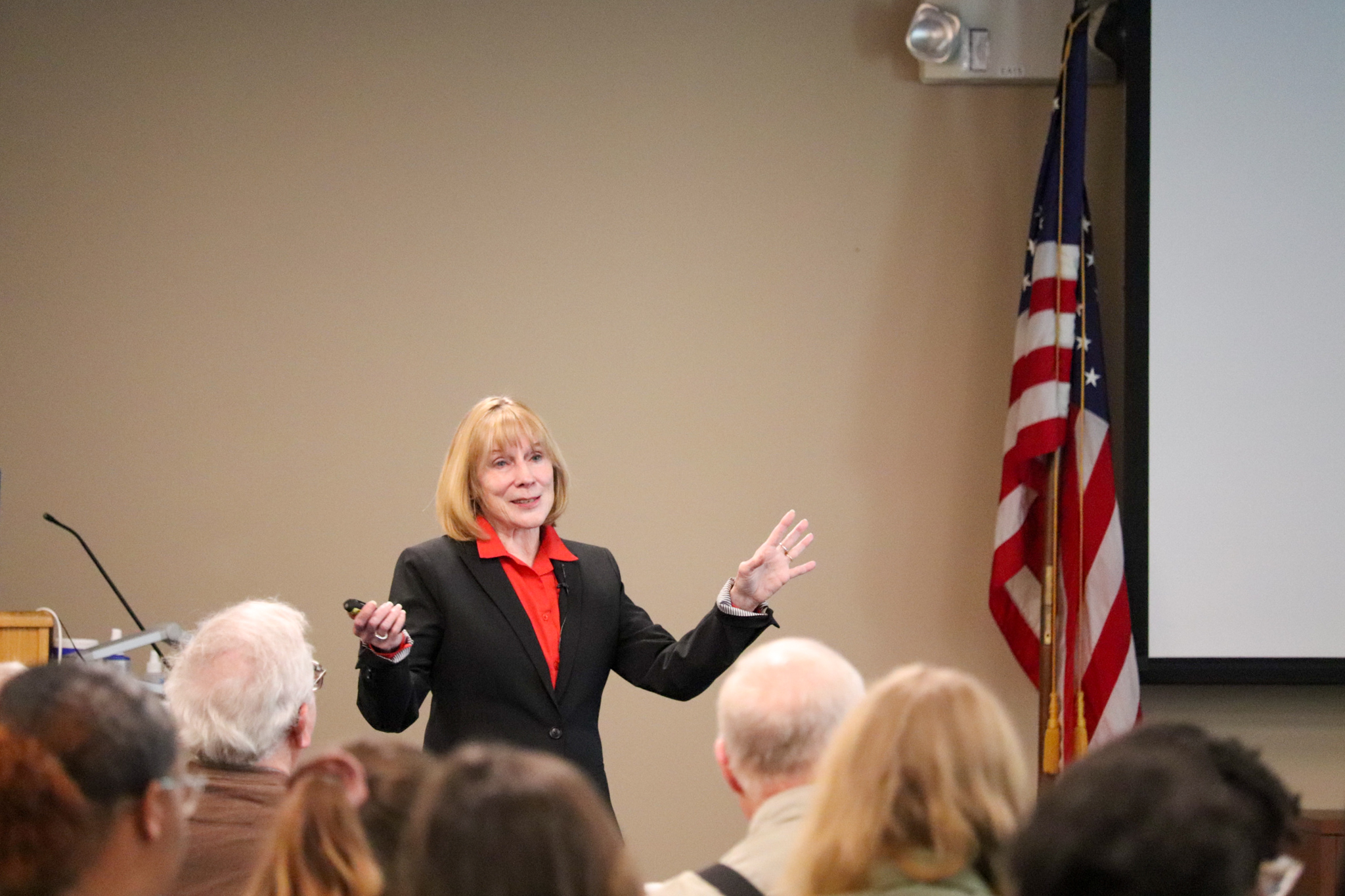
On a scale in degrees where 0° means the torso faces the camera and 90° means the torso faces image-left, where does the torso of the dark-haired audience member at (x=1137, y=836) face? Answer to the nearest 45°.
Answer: approximately 180°

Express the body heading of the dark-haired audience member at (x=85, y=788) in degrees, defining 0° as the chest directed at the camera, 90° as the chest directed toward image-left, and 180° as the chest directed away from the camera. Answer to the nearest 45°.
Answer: approximately 225°

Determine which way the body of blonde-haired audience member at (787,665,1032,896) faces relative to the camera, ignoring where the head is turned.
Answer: away from the camera

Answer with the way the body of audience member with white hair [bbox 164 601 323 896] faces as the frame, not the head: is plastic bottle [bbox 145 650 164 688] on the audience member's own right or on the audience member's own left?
on the audience member's own left

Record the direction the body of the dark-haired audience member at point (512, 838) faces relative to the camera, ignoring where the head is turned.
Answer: away from the camera

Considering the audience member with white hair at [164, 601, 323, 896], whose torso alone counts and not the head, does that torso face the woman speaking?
yes

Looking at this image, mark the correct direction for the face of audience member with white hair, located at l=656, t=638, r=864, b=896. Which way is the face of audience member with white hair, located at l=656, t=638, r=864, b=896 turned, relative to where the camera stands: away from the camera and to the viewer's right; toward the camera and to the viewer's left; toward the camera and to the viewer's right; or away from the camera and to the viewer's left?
away from the camera and to the viewer's left

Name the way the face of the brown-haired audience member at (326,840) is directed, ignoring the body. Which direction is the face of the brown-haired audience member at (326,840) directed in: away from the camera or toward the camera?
away from the camera

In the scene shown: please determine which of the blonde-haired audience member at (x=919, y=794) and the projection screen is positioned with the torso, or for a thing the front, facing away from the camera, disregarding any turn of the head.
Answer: the blonde-haired audience member
